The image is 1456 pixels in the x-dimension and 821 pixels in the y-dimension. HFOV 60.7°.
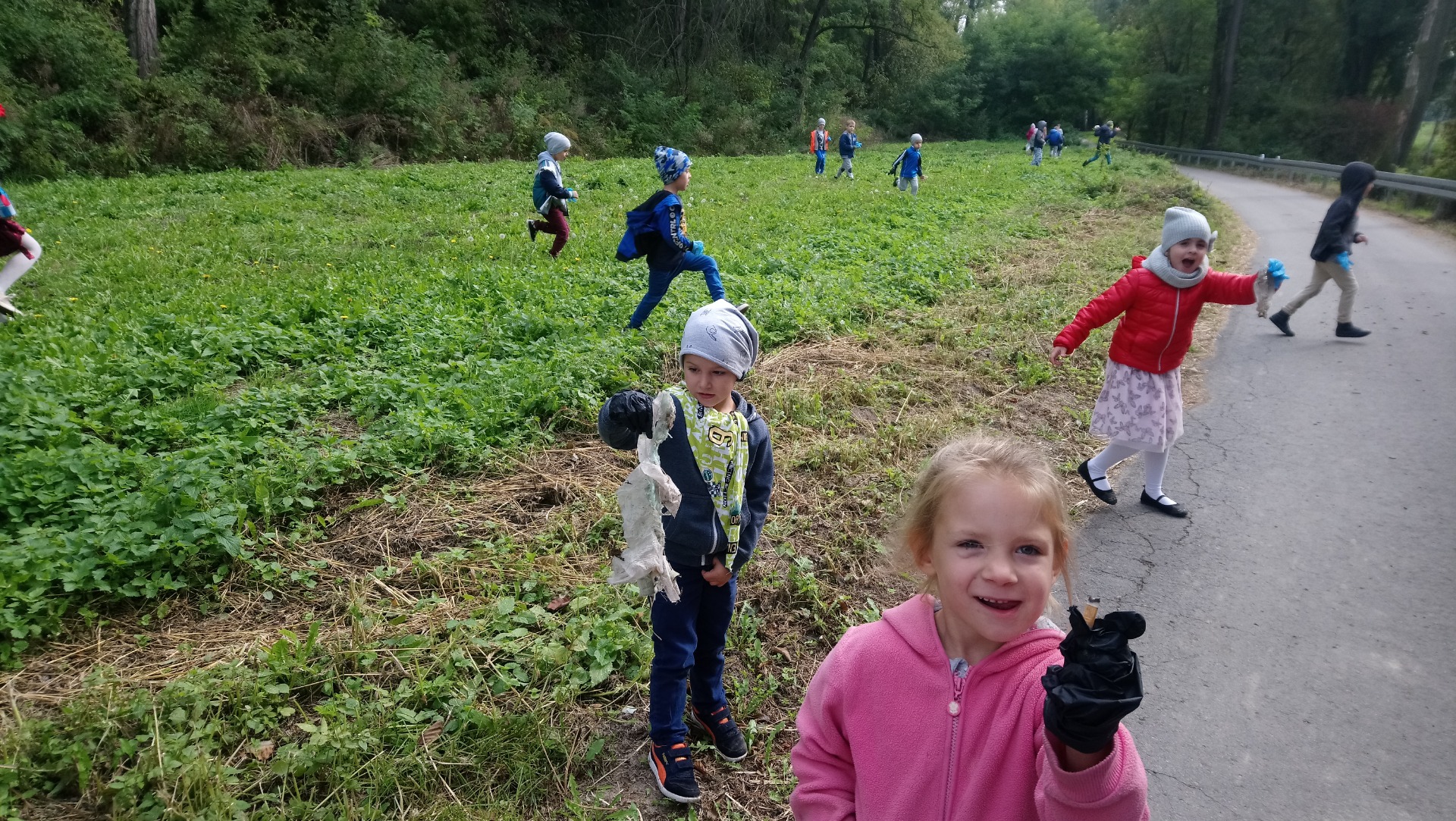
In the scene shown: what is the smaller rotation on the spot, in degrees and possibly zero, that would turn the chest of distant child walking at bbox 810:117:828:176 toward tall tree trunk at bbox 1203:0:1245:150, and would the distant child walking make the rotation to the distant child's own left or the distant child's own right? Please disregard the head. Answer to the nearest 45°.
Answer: approximately 135° to the distant child's own left

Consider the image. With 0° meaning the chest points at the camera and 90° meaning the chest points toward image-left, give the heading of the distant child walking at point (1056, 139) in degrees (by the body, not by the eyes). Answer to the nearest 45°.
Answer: approximately 180°

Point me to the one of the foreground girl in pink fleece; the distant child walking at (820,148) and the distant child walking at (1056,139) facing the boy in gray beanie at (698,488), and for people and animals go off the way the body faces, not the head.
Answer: the distant child walking at (820,148)

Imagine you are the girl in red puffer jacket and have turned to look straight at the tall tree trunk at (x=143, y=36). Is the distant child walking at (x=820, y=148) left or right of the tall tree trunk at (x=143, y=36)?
right

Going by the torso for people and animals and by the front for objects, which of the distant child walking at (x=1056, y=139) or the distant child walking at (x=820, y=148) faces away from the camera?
the distant child walking at (x=1056, y=139)

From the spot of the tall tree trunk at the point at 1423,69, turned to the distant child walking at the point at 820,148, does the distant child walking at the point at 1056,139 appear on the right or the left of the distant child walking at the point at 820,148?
right

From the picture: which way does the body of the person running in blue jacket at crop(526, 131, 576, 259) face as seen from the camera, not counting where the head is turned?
to the viewer's right

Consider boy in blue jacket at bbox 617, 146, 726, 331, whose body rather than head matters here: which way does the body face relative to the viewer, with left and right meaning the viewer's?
facing to the right of the viewer

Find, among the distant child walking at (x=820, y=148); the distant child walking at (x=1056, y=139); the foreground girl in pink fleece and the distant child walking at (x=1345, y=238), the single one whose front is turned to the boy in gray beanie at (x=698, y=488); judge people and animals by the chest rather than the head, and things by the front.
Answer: the distant child walking at (x=820, y=148)

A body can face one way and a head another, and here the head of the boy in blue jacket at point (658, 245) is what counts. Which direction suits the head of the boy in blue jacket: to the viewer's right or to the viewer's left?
to the viewer's right

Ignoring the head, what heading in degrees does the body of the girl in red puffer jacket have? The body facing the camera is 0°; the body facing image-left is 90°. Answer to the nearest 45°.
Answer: approximately 315°

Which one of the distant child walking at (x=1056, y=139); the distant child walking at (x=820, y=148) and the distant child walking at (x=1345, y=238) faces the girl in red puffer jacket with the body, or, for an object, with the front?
the distant child walking at (x=820, y=148)

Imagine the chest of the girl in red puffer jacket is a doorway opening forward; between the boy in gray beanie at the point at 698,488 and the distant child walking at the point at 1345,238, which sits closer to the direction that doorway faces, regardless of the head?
the boy in gray beanie

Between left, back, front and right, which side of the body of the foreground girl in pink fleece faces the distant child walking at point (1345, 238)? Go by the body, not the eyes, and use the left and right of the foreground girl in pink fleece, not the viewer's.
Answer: back
